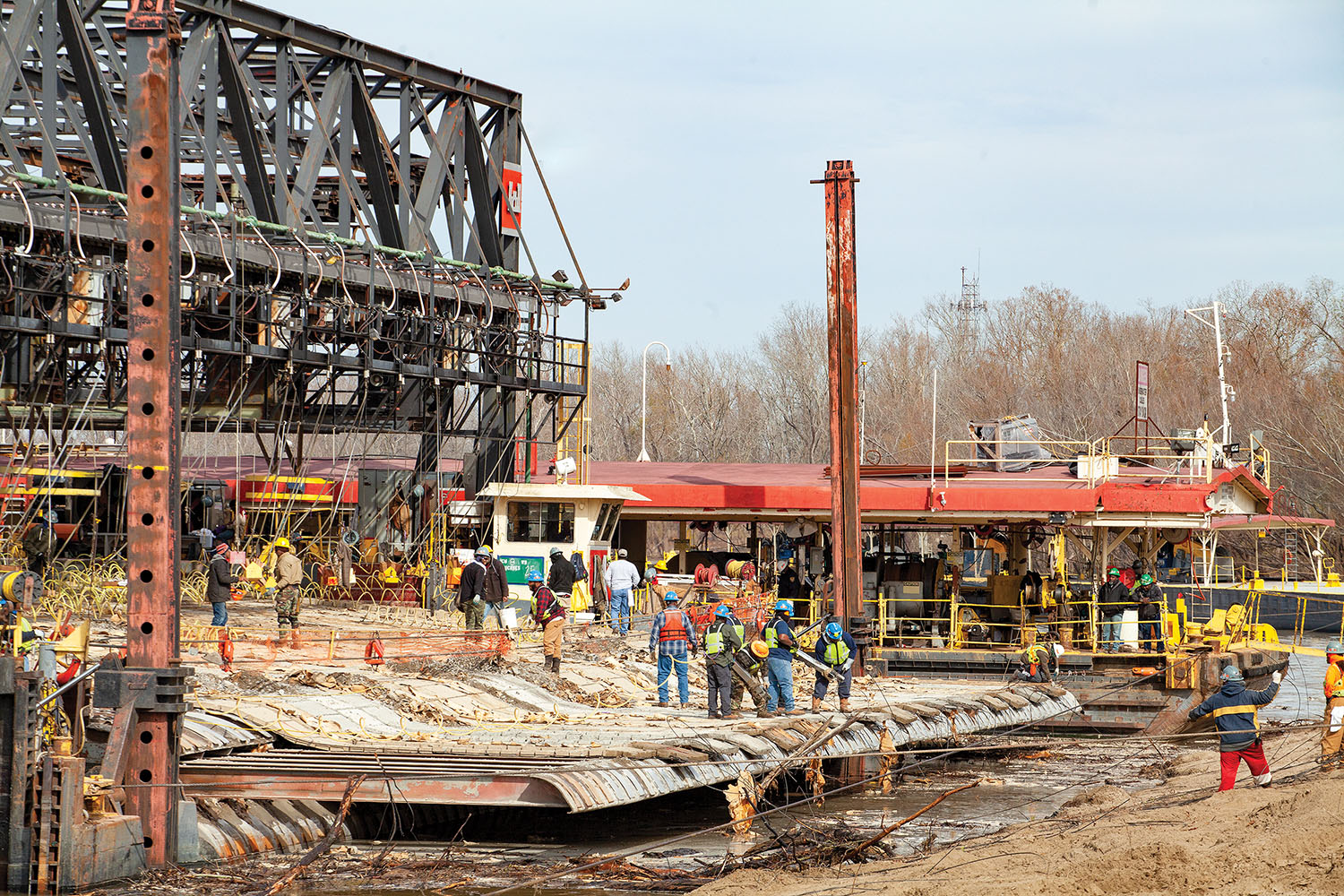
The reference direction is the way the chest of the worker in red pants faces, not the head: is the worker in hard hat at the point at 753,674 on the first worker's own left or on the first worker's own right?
on the first worker's own left

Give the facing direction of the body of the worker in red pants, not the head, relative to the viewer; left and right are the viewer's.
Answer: facing away from the viewer

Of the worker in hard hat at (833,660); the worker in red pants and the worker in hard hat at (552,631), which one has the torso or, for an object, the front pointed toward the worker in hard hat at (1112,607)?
the worker in red pants

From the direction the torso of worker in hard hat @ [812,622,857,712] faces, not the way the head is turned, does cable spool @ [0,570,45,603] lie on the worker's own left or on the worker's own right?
on the worker's own right

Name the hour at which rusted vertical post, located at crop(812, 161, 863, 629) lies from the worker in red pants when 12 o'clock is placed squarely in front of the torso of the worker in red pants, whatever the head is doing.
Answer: The rusted vertical post is roughly at 11 o'clock from the worker in red pants.
